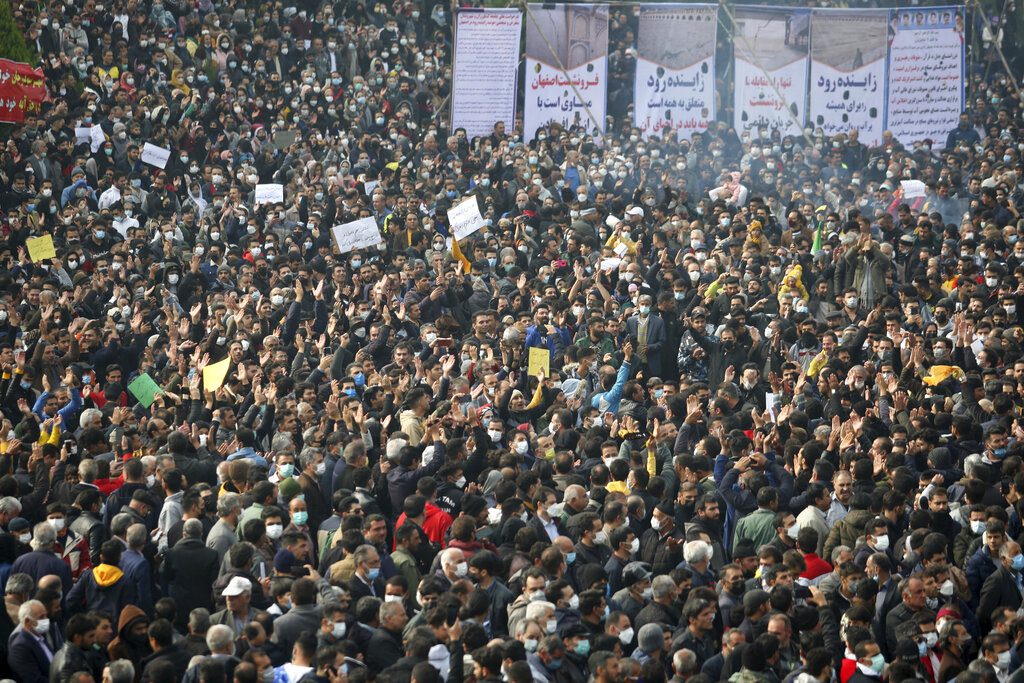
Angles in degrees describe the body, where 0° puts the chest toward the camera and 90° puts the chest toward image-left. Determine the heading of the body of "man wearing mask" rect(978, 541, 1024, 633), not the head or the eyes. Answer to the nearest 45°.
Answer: approximately 315°
